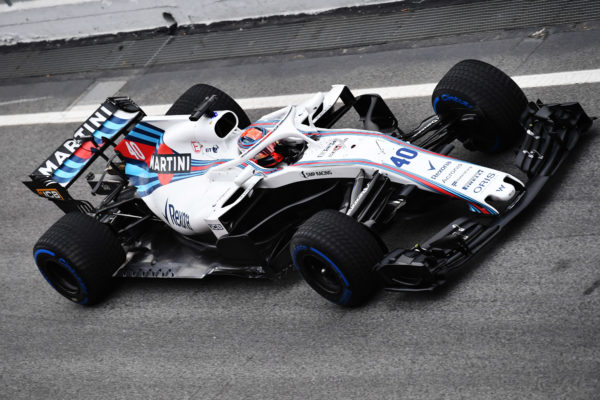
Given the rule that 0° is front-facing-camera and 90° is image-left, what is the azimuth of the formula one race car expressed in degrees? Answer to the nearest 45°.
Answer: approximately 315°
